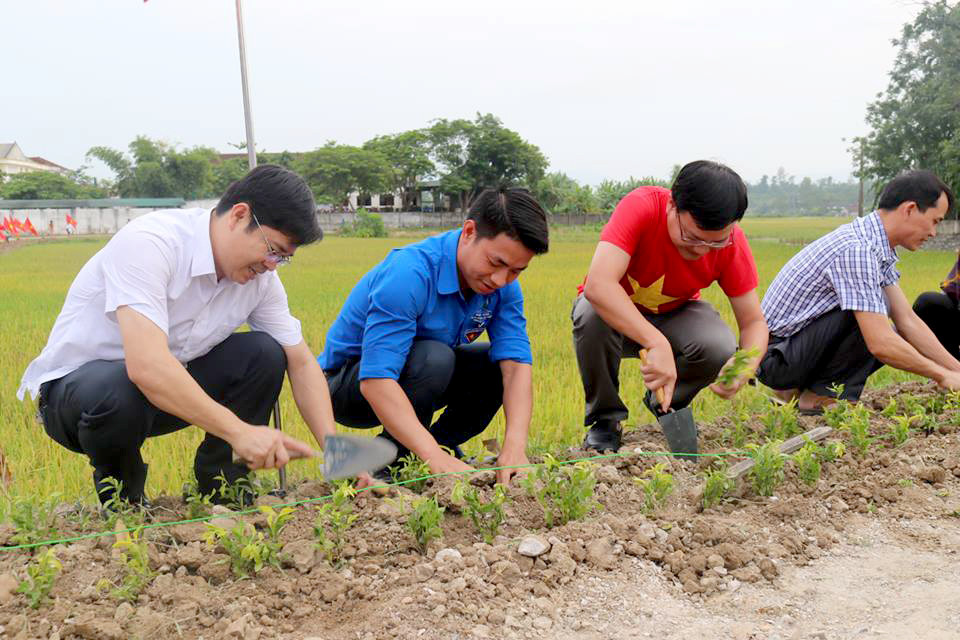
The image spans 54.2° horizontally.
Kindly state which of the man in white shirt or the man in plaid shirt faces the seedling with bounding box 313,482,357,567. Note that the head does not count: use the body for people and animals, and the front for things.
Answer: the man in white shirt

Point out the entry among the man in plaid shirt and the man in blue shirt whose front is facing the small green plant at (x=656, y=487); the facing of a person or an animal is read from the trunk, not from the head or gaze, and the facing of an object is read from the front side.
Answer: the man in blue shirt

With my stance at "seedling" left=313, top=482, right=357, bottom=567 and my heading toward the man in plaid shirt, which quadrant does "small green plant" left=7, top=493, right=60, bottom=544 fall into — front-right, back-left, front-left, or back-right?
back-left

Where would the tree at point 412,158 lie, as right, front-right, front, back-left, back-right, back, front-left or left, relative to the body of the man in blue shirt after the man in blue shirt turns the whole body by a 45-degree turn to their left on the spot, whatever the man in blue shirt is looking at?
left

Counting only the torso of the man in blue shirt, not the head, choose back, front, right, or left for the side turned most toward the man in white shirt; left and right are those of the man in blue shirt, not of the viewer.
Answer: right

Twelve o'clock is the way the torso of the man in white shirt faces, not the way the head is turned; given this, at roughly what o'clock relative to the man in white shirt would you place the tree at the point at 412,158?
The tree is roughly at 8 o'clock from the man in white shirt.

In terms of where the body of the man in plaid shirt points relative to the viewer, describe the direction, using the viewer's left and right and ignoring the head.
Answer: facing to the right of the viewer

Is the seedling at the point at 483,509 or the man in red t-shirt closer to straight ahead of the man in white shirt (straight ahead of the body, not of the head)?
the seedling

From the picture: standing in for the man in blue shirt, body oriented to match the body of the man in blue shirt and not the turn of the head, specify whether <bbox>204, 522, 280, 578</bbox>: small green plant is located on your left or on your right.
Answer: on your right

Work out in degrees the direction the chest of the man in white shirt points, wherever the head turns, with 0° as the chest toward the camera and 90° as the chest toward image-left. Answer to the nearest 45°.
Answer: approximately 315°
